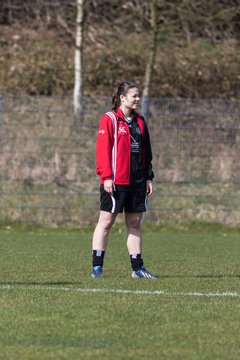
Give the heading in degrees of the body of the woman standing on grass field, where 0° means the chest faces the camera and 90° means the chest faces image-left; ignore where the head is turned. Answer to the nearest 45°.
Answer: approximately 315°

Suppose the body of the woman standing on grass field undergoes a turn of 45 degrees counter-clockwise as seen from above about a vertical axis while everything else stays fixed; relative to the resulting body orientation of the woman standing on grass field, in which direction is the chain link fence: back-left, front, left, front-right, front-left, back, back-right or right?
left
